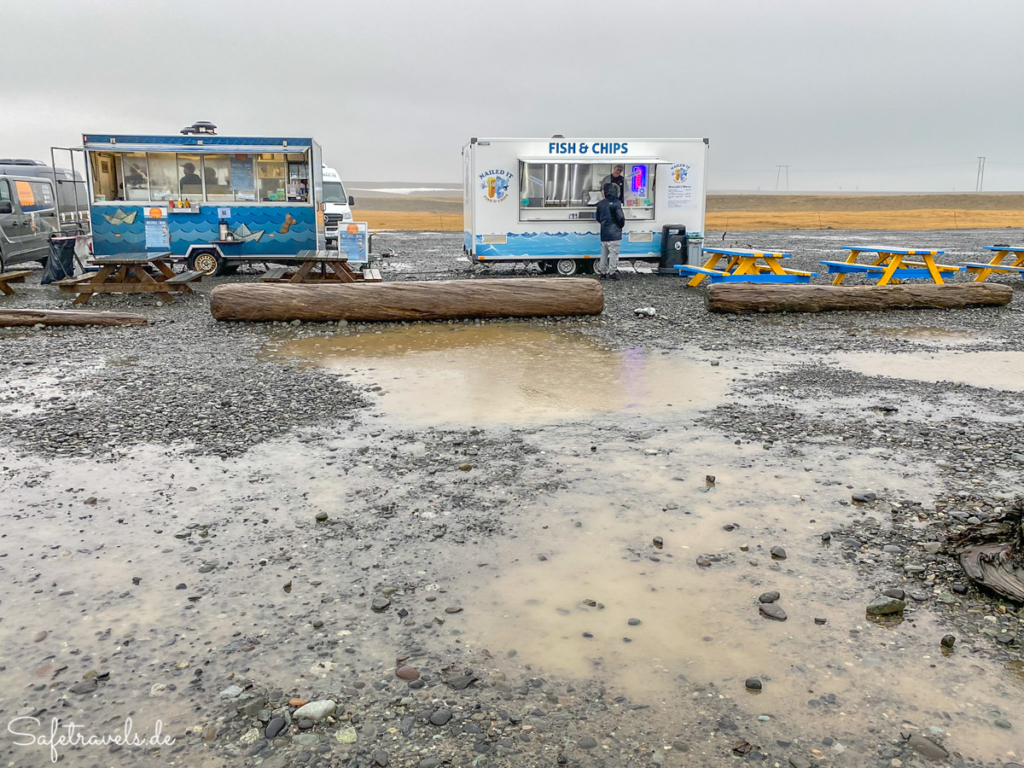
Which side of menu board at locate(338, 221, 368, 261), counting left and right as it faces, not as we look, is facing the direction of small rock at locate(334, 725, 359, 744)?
front

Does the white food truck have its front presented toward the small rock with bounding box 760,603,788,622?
yes

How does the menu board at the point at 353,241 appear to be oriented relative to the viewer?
toward the camera

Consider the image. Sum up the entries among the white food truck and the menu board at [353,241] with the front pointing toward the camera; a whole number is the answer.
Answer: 2

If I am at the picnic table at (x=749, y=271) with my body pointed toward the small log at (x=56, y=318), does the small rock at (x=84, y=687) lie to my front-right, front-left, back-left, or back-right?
front-left

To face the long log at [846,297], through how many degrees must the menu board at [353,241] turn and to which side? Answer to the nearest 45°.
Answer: approximately 45° to its left

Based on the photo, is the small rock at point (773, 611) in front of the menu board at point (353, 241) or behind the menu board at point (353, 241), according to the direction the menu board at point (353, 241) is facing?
in front

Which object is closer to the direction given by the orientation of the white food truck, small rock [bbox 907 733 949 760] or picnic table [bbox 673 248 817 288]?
the small rock

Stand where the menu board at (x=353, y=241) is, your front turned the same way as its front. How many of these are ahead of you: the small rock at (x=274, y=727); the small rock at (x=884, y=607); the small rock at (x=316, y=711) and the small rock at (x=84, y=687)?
4

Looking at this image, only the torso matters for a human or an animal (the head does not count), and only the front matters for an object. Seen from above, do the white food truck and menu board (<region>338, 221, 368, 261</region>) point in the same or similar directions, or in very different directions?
same or similar directions

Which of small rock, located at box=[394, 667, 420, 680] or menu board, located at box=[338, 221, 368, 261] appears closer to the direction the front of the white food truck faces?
the small rock

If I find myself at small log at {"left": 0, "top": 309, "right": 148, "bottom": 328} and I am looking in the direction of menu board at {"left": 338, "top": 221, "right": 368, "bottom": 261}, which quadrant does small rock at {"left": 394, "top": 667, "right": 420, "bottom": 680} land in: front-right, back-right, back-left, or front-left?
back-right

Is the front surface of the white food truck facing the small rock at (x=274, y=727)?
yes

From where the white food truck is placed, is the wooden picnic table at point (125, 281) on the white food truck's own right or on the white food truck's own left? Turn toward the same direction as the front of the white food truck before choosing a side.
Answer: on the white food truck's own right

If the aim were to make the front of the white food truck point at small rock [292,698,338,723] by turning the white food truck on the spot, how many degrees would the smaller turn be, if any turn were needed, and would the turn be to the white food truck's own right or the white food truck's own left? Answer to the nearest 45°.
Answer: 0° — it already faces it

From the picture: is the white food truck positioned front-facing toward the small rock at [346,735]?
yes

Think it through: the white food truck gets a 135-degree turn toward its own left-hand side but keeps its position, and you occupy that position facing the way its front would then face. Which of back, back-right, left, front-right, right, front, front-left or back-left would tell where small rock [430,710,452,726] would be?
back-right

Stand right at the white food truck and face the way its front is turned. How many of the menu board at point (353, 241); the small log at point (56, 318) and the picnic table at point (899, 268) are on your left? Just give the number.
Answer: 1

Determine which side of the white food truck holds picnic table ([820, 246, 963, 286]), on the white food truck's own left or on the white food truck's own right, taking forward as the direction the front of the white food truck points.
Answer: on the white food truck's own left
